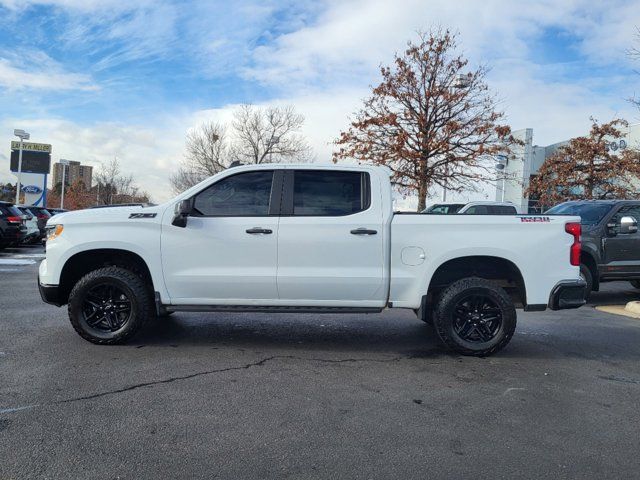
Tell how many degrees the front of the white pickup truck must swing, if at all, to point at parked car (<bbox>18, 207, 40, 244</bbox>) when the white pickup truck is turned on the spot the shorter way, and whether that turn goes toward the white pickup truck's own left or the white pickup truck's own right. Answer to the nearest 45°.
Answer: approximately 45° to the white pickup truck's own right

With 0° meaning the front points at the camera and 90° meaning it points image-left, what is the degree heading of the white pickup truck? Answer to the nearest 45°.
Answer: approximately 90°

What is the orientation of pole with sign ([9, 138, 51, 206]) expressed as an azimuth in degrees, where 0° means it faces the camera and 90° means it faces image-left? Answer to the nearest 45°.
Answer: approximately 0°

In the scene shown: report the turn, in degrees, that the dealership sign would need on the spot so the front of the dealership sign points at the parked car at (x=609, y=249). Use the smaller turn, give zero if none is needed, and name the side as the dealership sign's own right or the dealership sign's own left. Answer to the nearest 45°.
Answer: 0° — it already faces it
